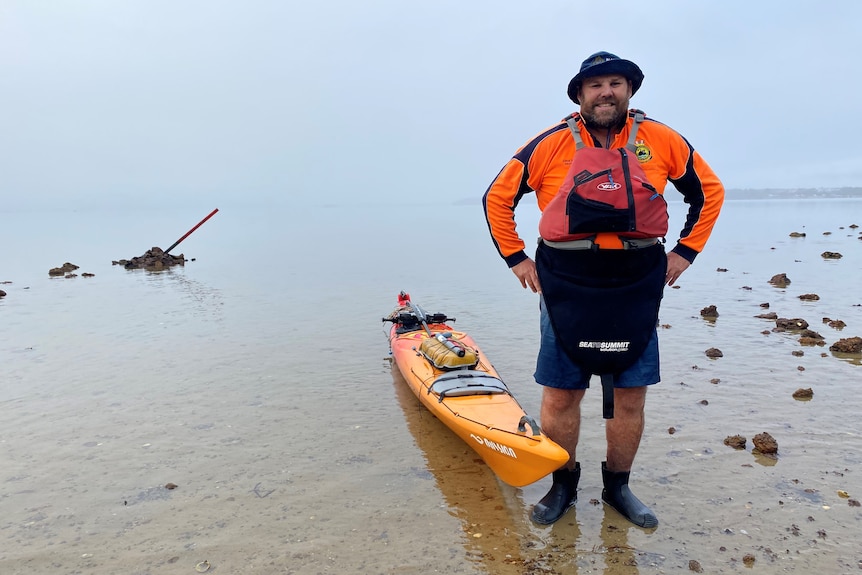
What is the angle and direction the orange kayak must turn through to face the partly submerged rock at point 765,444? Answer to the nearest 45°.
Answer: approximately 45° to its left

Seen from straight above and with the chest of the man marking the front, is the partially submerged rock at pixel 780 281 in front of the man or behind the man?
behind

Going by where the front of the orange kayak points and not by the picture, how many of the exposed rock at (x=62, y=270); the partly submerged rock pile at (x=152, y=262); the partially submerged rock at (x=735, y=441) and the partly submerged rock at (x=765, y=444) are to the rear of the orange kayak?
2

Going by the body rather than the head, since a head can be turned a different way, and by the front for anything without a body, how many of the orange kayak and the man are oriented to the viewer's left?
0

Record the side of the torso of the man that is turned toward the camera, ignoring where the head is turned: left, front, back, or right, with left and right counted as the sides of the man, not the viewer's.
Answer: front

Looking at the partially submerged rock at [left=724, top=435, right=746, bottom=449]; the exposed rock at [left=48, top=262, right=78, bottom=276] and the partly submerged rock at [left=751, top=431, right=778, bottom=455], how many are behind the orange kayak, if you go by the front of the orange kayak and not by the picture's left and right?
1

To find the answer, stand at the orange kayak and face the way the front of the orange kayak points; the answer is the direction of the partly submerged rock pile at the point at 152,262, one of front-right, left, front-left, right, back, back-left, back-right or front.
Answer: back

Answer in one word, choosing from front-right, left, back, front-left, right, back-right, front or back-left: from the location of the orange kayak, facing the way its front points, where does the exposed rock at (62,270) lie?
back
